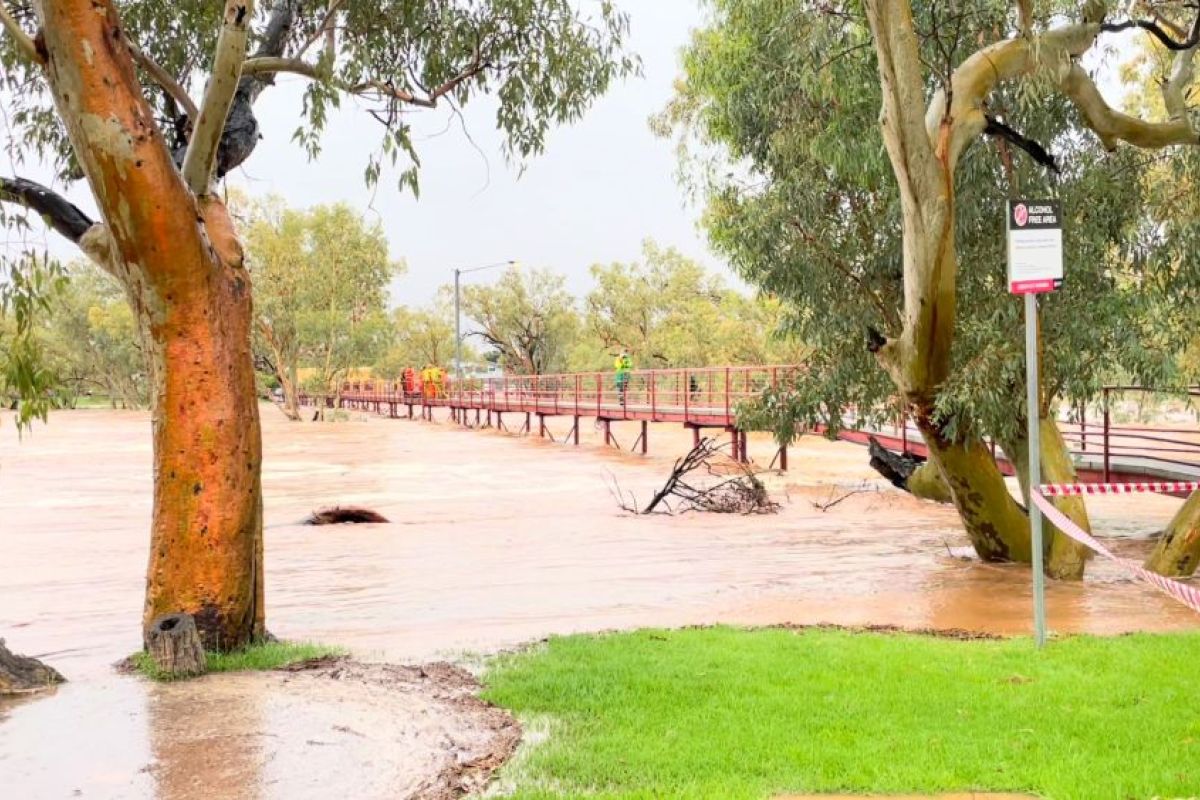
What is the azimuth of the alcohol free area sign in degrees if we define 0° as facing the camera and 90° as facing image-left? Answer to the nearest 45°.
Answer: approximately 0°

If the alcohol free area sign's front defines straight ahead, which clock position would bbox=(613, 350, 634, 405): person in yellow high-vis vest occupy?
The person in yellow high-vis vest is roughly at 5 o'clock from the alcohol free area sign.

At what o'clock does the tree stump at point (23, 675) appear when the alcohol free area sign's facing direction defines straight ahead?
The tree stump is roughly at 2 o'clock from the alcohol free area sign.

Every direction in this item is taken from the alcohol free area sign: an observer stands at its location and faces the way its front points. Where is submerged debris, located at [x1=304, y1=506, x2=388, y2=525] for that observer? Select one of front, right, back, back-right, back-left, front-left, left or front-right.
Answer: back-right

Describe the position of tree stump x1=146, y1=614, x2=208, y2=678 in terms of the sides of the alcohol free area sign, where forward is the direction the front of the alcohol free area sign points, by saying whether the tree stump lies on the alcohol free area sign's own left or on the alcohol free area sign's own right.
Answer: on the alcohol free area sign's own right

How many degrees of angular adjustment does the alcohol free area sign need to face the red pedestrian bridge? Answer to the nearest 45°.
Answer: approximately 180°

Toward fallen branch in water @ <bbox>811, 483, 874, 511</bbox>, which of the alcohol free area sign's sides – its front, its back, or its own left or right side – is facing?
back

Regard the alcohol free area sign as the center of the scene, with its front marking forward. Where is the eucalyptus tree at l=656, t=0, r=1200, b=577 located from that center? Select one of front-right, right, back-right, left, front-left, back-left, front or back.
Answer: back

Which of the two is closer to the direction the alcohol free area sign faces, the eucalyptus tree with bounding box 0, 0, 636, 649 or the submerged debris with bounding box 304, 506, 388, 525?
the eucalyptus tree

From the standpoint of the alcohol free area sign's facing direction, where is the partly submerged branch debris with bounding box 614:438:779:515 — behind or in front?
behind
